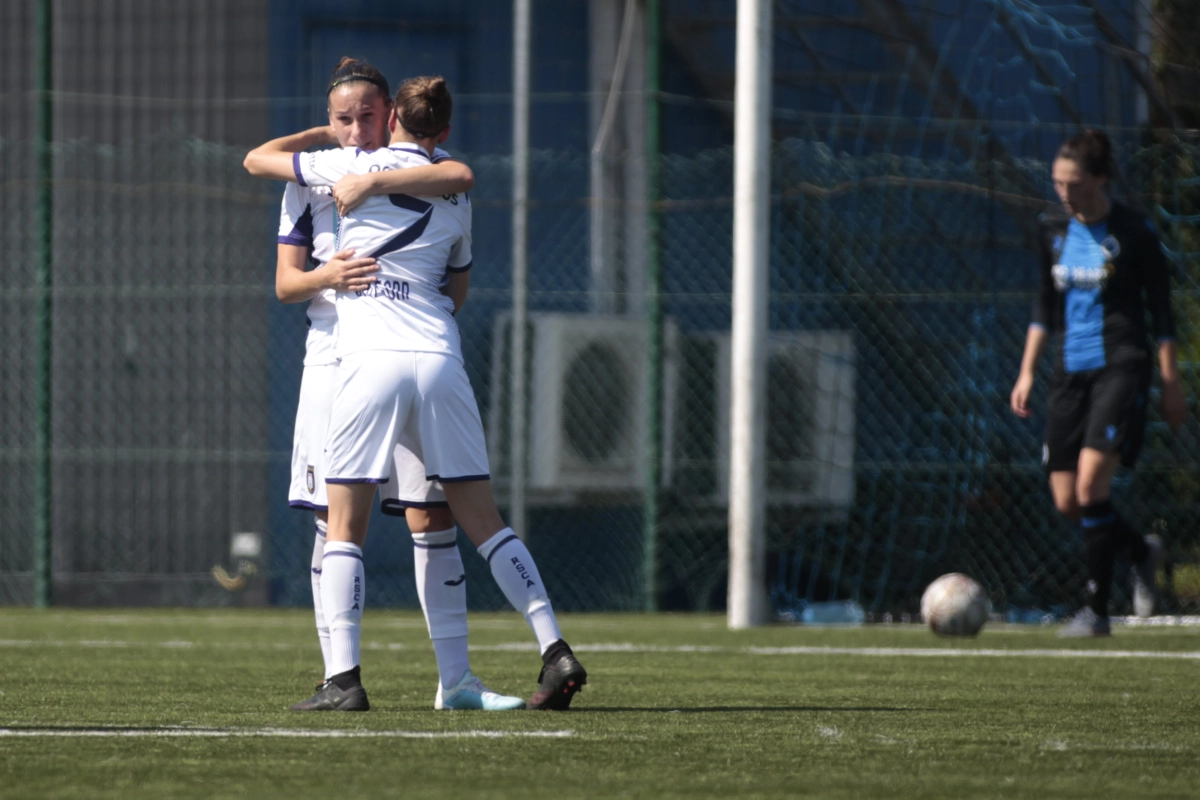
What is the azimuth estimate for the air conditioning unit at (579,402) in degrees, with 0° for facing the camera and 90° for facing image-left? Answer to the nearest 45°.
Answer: approximately 315°

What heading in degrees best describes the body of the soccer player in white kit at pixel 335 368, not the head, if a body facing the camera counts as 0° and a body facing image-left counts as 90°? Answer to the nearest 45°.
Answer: approximately 0°

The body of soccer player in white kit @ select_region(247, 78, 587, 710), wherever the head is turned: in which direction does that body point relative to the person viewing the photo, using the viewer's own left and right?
facing away from the viewer

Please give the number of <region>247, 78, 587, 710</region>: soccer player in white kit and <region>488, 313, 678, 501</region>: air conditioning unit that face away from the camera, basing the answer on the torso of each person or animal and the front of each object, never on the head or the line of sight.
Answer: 1

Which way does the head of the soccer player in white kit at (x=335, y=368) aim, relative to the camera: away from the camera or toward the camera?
toward the camera

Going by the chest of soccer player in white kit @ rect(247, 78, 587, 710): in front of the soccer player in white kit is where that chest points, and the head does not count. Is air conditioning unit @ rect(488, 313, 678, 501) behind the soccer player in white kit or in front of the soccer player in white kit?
in front

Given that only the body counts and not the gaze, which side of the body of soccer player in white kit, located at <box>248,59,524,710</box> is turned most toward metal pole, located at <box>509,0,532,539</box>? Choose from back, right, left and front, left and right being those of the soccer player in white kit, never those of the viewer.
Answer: back

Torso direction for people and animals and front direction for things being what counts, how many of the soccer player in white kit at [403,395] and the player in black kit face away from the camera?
1

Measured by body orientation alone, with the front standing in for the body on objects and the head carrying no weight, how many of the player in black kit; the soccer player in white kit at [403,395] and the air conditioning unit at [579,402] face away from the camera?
1

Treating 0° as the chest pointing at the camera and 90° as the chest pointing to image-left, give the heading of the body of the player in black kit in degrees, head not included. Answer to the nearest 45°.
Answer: approximately 45°

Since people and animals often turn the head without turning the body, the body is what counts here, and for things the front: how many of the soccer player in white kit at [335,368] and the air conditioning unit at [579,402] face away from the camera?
0

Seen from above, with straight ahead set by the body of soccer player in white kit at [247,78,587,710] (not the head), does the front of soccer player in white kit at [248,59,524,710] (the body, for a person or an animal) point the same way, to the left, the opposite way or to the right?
the opposite way

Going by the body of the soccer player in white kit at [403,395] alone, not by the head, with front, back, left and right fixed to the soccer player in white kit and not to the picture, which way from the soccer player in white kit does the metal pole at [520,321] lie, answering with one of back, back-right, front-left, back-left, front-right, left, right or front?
front
